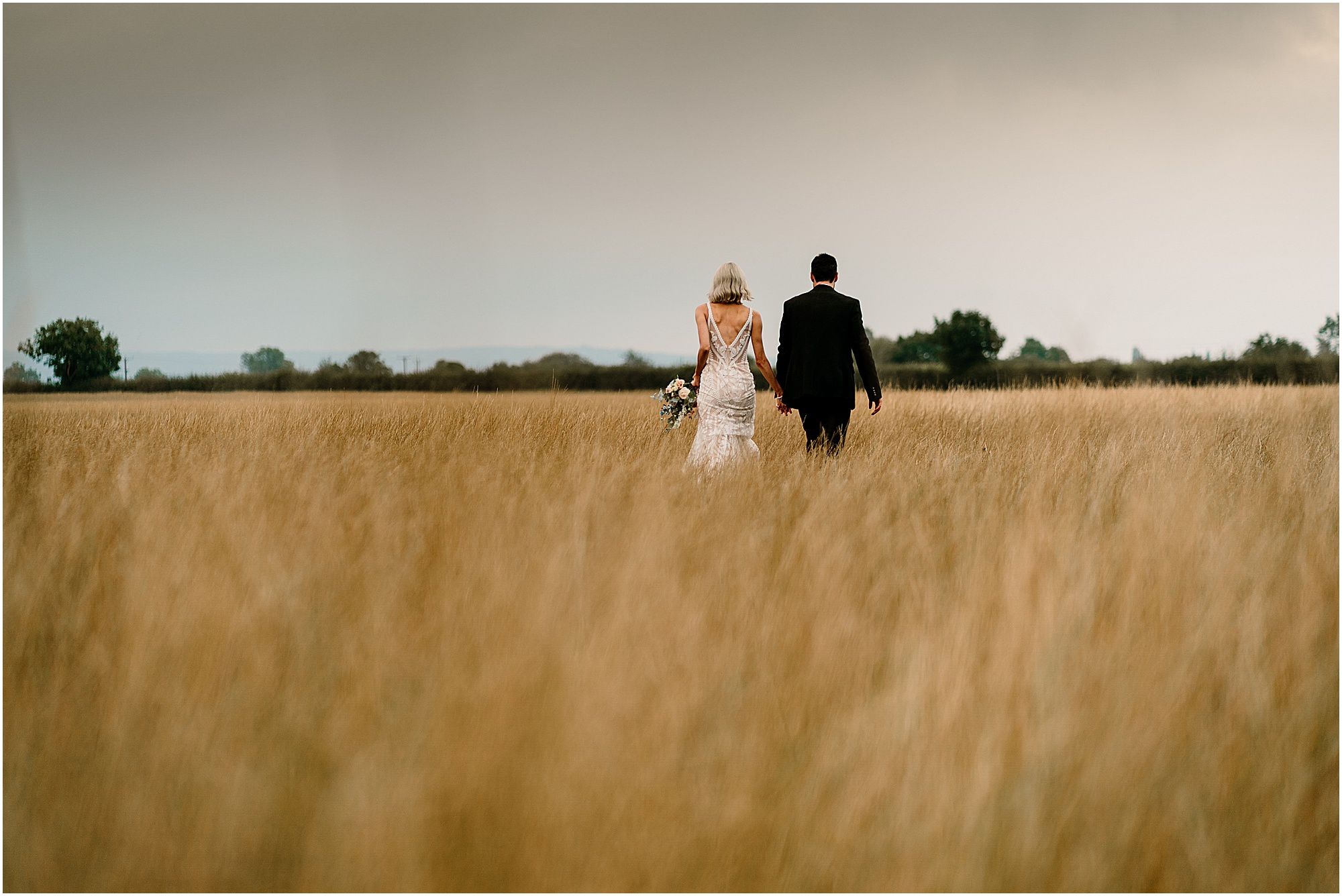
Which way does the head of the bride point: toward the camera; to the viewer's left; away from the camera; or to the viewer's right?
away from the camera

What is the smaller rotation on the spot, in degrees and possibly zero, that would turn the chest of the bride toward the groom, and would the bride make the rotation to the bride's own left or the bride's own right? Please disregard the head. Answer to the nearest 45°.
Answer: approximately 90° to the bride's own right

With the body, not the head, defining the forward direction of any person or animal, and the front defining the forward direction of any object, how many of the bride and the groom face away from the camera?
2

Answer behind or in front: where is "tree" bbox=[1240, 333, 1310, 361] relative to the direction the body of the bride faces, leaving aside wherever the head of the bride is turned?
in front

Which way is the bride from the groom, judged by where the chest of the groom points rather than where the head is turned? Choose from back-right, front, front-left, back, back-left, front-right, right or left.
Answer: left

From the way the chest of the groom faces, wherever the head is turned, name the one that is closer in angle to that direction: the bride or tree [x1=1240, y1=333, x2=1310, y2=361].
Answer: the tree

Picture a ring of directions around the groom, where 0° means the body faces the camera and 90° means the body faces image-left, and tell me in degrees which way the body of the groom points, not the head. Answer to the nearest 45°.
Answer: approximately 180°

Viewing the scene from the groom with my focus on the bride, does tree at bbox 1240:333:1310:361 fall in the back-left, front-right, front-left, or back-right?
back-right

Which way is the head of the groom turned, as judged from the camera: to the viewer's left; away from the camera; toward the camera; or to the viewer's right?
away from the camera

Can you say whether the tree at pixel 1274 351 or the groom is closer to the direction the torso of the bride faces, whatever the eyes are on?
the tree

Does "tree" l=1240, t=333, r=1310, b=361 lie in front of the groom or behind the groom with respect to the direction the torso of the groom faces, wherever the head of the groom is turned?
in front

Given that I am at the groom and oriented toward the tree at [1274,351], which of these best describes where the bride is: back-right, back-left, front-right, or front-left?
back-left

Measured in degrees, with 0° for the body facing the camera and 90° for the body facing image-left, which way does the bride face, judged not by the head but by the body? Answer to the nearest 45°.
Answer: approximately 180°
